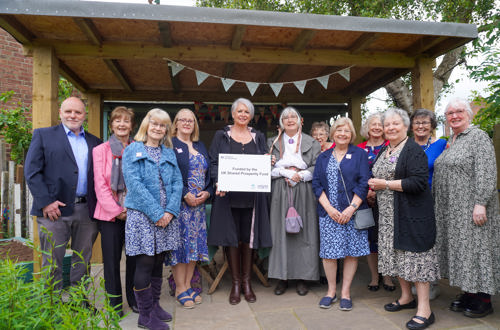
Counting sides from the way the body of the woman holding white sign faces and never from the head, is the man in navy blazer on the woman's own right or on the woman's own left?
on the woman's own right

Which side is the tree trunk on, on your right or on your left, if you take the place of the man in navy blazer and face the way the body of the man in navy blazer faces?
on your left

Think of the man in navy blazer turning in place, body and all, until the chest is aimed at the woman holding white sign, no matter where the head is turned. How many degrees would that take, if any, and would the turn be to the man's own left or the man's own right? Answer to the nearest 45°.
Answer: approximately 45° to the man's own left

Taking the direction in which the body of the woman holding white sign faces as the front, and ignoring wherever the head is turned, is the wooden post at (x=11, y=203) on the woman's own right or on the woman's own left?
on the woman's own right

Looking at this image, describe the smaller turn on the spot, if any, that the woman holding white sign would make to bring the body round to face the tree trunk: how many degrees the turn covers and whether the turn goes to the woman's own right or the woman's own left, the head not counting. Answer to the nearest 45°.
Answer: approximately 135° to the woman's own left

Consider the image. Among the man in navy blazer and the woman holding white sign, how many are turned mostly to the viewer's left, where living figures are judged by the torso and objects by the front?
0

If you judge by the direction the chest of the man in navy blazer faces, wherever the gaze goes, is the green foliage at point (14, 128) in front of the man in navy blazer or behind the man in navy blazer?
behind

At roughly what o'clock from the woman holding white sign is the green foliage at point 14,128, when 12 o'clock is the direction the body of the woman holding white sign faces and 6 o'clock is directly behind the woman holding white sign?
The green foliage is roughly at 4 o'clock from the woman holding white sign.

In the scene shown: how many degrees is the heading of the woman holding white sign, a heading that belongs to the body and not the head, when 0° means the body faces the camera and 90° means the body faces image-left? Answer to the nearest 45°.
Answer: approximately 0°
